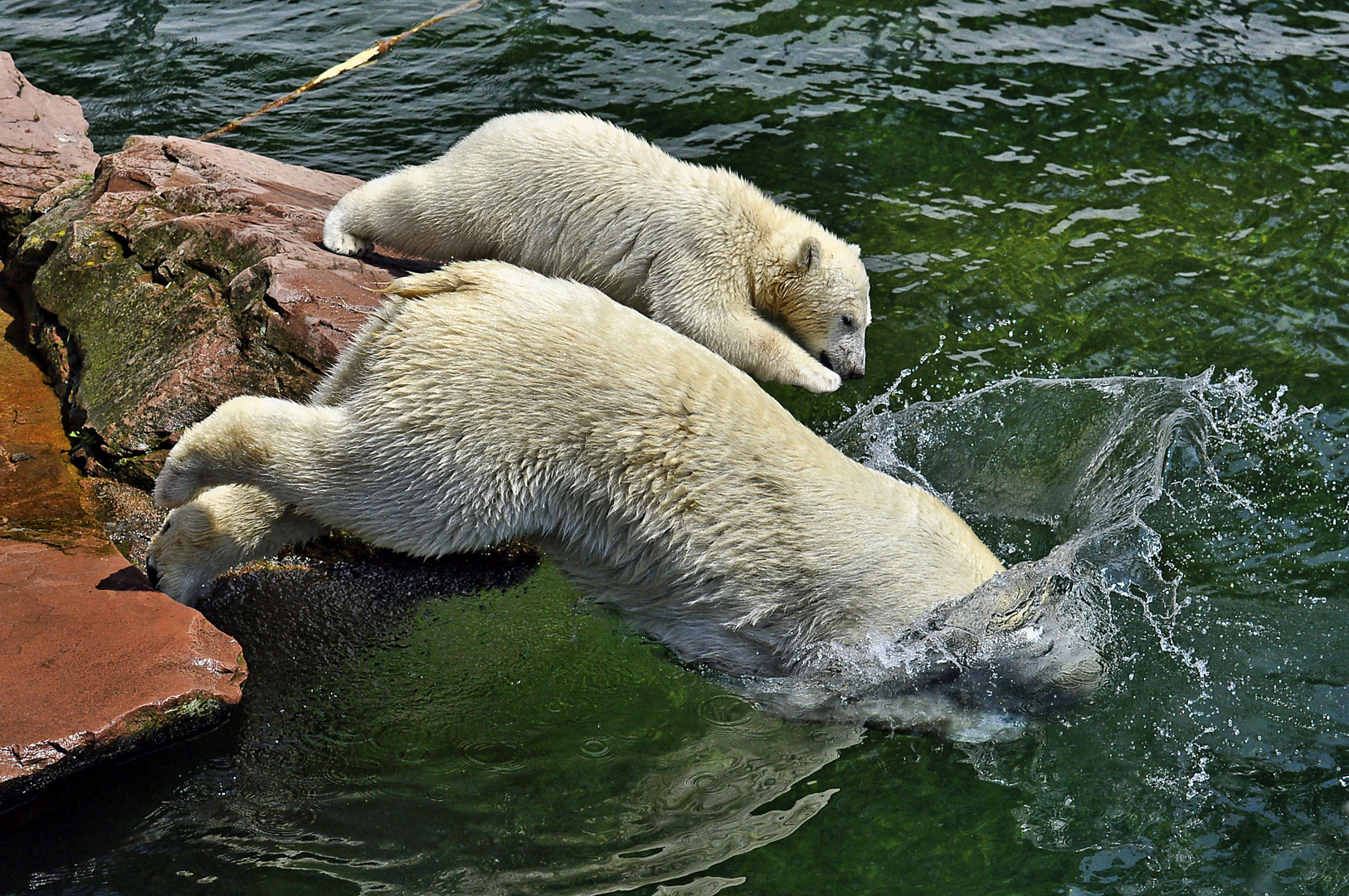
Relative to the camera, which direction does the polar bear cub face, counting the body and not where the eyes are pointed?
to the viewer's right

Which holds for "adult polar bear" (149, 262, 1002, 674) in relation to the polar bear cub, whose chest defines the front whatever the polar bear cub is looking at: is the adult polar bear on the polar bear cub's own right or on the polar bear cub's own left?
on the polar bear cub's own right

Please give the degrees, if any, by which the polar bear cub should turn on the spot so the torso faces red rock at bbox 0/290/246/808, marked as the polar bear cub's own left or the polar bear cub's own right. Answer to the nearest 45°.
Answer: approximately 135° to the polar bear cub's own right

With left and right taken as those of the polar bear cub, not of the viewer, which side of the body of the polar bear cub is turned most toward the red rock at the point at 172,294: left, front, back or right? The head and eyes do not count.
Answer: back

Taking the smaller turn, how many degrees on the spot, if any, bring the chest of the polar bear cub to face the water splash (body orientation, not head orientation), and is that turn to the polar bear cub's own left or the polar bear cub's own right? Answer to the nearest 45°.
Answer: approximately 45° to the polar bear cub's own right
